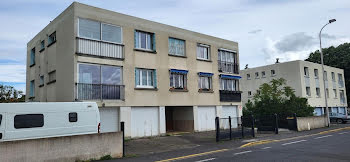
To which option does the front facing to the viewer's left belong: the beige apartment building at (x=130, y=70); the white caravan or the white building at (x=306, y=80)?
the white caravan

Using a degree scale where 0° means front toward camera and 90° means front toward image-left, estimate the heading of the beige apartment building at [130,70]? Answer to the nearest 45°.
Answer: approximately 315°

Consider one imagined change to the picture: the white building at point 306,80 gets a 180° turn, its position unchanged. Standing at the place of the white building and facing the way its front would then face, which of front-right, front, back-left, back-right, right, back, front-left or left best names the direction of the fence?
back-left

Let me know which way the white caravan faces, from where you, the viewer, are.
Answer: facing to the left of the viewer

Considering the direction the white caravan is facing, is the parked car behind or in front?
behind

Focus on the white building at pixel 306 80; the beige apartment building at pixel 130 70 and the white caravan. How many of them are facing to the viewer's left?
1

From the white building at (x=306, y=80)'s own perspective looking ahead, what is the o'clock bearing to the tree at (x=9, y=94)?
The tree is roughly at 3 o'clock from the white building.

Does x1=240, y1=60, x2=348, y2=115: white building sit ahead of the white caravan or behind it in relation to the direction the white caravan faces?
behind

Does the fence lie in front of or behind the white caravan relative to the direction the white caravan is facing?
behind

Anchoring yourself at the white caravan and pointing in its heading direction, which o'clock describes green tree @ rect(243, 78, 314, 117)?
The green tree is roughly at 5 o'clock from the white caravan.

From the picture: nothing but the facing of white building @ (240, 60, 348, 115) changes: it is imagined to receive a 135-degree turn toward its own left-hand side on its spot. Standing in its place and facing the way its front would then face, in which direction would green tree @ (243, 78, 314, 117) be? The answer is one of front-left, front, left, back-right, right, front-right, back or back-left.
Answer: back

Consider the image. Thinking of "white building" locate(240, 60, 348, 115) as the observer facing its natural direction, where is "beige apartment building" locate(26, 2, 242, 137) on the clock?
The beige apartment building is roughly at 2 o'clock from the white building.

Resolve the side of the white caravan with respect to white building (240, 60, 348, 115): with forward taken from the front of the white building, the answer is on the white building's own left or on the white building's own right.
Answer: on the white building's own right

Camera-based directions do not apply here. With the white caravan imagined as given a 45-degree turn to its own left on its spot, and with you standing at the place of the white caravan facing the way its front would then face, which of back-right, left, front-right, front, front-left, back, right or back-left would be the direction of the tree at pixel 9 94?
back-right

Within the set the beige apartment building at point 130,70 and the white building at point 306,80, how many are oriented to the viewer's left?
0

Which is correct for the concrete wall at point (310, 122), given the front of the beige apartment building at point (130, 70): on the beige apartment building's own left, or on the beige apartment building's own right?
on the beige apartment building's own left
